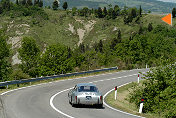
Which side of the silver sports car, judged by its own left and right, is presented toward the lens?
back
